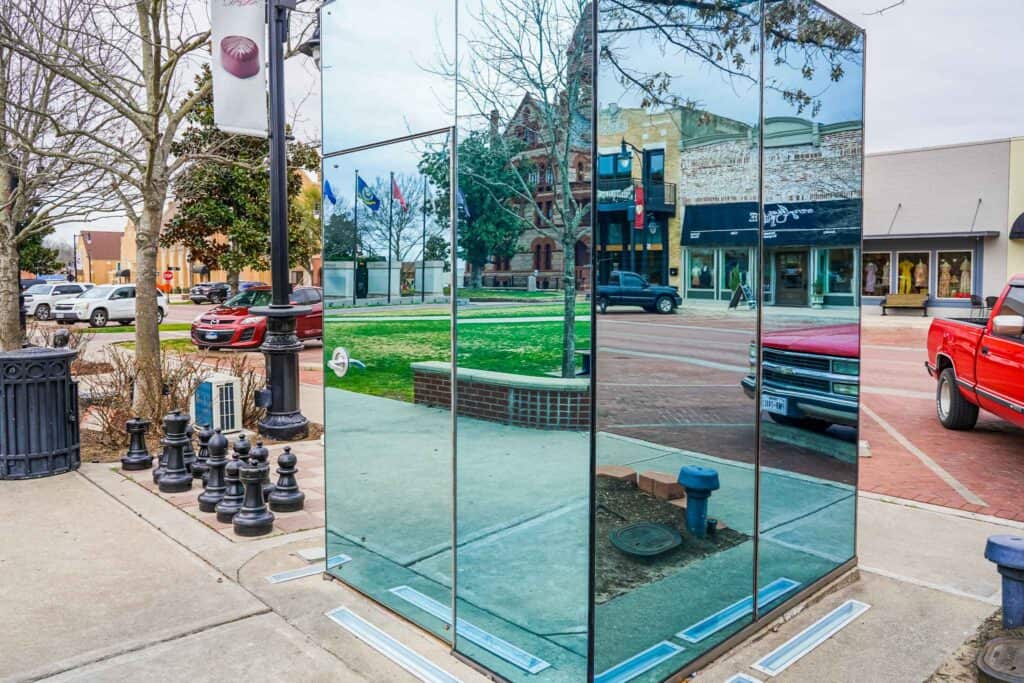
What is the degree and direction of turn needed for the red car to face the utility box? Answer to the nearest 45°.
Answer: approximately 45° to its left

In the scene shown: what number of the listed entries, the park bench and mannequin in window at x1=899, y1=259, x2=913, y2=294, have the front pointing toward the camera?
2

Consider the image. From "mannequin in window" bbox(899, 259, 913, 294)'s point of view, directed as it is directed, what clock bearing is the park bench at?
The park bench is roughly at 12 o'clock from the mannequin in window.

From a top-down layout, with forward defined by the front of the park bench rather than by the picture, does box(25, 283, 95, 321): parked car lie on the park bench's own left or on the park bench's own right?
on the park bench's own right

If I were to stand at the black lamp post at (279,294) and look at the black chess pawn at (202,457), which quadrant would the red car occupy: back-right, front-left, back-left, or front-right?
back-right

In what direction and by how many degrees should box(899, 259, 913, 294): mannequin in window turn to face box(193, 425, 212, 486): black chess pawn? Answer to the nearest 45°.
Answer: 0° — it already faces it
